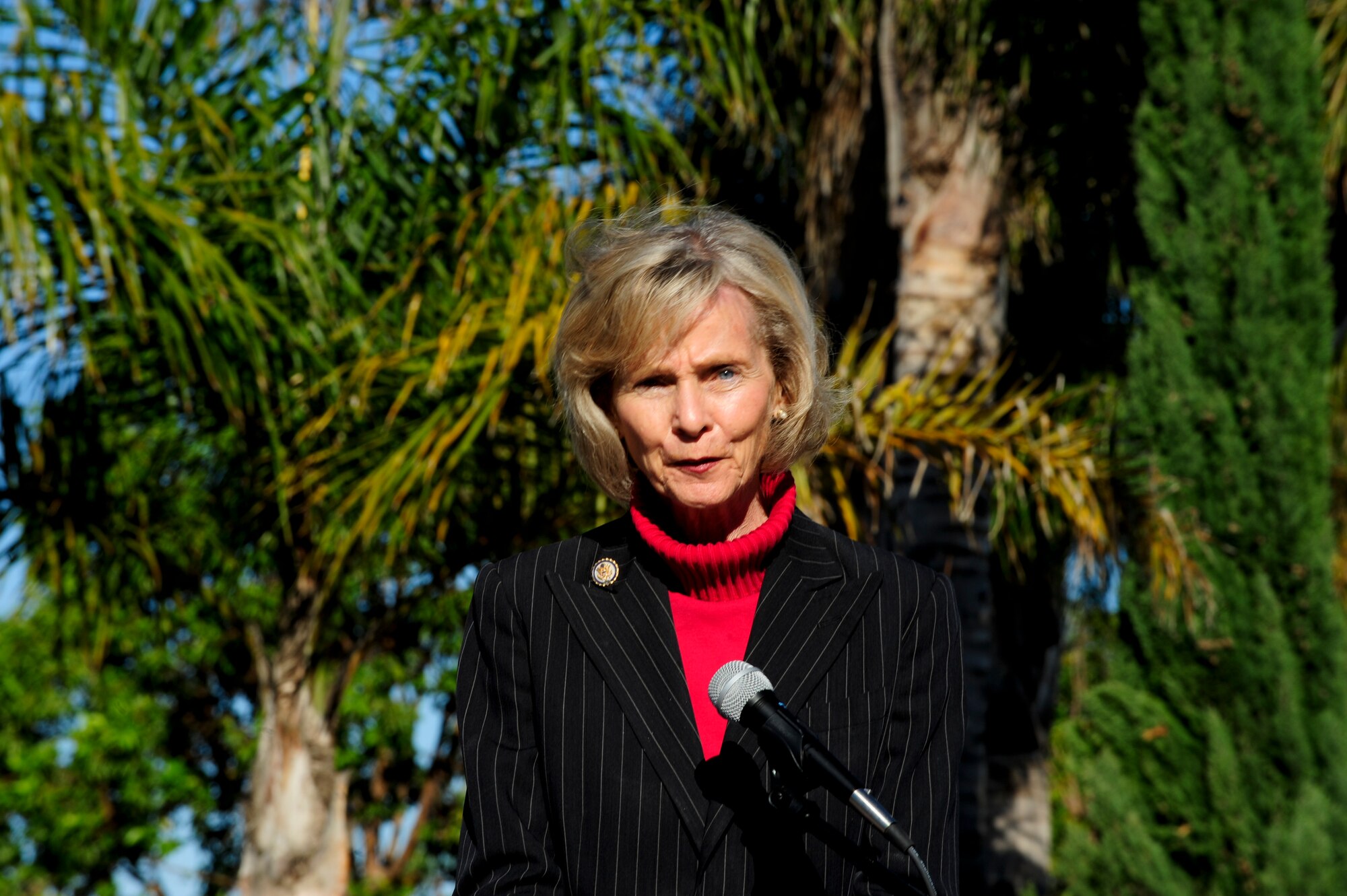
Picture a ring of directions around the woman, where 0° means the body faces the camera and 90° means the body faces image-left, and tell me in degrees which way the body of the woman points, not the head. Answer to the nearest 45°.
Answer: approximately 0°

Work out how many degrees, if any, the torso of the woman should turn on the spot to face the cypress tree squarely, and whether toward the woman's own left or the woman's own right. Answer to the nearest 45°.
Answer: approximately 135° to the woman's own left

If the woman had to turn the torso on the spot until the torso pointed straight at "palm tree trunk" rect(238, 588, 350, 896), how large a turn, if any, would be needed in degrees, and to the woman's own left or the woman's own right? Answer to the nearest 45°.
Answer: approximately 135° to the woman's own right

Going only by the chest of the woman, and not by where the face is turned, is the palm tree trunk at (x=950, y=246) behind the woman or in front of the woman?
behind

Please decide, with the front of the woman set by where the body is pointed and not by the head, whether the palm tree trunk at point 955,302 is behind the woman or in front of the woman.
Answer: behind
